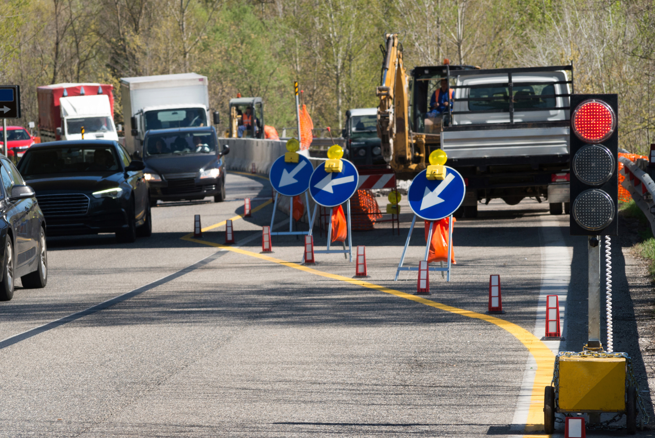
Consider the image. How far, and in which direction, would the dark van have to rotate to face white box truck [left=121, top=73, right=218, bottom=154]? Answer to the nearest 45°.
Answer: approximately 180°

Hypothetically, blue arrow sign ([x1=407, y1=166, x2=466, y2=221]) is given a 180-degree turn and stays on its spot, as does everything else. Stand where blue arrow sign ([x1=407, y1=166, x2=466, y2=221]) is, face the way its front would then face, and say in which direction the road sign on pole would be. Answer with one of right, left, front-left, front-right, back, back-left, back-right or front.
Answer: front-left

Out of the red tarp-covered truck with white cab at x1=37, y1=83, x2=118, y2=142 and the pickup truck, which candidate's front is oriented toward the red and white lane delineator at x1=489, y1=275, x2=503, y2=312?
the red tarp-covered truck with white cab

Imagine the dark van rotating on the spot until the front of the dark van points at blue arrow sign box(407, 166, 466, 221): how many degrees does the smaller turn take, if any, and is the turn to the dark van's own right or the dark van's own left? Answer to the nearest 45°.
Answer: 0° — it already faces it

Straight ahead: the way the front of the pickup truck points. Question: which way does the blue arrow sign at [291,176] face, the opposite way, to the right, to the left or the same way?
the opposite way

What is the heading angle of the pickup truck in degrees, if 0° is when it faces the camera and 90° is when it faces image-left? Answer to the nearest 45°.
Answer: approximately 180°

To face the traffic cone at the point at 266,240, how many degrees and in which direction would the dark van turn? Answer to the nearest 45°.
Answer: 0° — it already faces it

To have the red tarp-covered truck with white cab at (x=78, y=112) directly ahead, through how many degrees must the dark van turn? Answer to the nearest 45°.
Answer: approximately 180°
